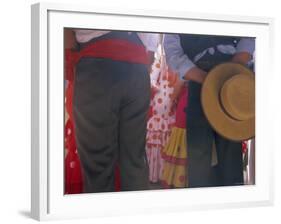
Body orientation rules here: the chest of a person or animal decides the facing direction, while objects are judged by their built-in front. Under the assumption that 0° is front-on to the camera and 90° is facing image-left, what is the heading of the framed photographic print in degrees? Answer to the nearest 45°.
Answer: approximately 315°
